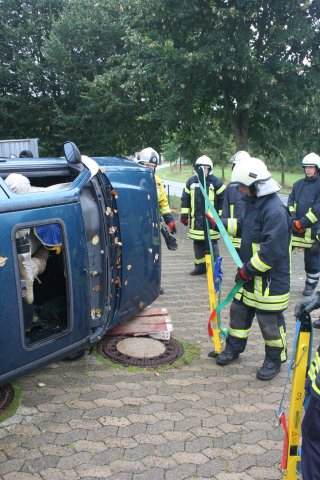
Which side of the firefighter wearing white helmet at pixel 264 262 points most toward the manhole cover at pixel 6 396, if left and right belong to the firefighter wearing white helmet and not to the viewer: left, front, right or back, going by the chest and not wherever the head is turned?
front

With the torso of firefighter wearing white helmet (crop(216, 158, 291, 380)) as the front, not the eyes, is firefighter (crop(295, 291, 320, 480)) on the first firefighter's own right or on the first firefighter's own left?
on the first firefighter's own left

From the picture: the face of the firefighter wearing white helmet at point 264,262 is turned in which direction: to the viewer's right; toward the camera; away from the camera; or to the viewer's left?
to the viewer's left

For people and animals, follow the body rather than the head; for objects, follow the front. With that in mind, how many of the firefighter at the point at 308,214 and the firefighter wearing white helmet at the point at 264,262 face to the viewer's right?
0

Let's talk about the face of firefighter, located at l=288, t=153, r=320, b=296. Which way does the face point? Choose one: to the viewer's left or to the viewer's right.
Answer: to the viewer's left

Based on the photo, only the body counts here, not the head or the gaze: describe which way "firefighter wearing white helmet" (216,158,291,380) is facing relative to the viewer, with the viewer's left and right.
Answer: facing the viewer and to the left of the viewer

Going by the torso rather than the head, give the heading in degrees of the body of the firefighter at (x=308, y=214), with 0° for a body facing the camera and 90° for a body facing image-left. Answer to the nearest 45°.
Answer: approximately 45°

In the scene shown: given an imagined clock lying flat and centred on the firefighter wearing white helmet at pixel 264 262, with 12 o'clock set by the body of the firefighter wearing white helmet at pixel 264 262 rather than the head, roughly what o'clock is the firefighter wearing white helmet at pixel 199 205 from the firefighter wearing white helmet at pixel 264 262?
the firefighter wearing white helmet at pixel 199 205 is roughly at 4 o'clock from the firefighter wearing white helmet at pixel 264 262.

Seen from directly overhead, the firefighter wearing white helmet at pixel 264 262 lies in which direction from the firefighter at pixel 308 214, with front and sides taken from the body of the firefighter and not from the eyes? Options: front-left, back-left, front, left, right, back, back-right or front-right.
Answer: front-left
